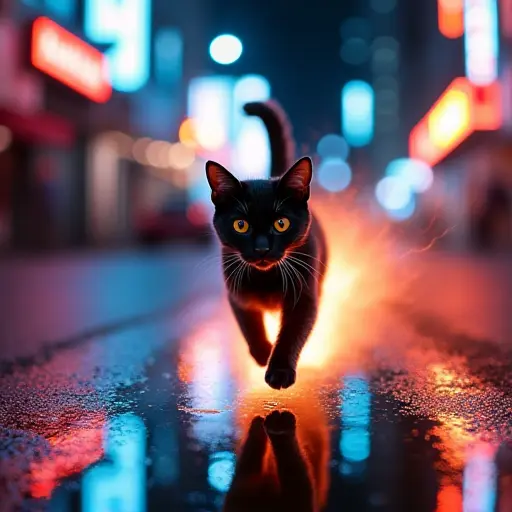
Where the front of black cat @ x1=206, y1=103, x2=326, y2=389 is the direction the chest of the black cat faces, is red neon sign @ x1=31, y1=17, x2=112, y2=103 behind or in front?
behind

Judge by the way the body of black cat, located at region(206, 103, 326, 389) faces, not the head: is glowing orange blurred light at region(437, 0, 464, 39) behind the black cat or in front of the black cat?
behind

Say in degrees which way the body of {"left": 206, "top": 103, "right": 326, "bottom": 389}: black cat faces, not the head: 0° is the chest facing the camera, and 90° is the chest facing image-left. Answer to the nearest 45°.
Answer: approximately 0°

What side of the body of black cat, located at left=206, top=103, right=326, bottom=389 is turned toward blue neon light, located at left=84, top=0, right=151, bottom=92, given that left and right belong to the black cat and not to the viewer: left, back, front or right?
back

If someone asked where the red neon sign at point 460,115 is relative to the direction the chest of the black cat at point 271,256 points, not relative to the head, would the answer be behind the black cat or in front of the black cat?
behind

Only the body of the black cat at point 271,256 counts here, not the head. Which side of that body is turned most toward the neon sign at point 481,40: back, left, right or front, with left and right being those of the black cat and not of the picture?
back

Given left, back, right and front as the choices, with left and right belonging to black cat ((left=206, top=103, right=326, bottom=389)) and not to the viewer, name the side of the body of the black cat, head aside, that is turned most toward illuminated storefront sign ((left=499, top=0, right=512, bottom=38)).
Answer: back

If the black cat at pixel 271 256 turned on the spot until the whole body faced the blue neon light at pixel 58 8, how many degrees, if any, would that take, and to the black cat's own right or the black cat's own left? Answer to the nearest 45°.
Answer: approximately 180°
